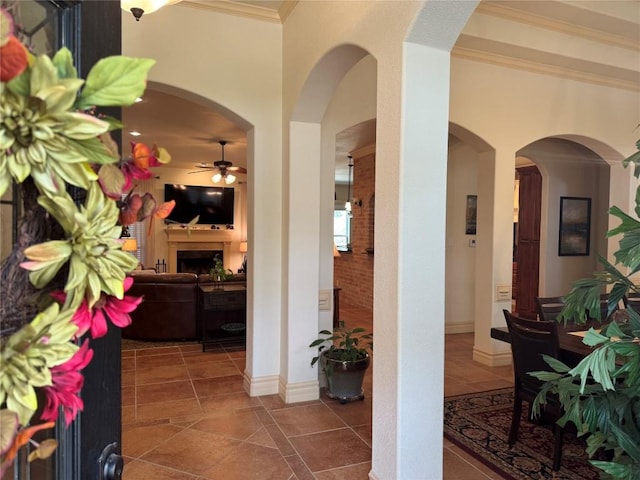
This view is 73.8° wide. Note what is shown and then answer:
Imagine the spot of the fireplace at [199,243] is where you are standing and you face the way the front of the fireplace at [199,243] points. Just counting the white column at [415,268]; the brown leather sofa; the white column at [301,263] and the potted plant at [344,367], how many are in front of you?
4

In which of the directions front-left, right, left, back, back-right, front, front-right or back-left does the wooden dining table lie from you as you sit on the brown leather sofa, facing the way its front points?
back-right

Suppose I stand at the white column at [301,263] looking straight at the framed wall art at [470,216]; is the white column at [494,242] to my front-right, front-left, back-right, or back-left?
front-right

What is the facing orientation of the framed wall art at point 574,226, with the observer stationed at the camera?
facing the viewer

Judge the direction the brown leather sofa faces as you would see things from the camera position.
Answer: facing away from the viewer

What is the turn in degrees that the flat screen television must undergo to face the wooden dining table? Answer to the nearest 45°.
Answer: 0° — it already faces it

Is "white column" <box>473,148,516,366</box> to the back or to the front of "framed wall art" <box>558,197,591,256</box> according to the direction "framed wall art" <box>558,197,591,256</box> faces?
to the front

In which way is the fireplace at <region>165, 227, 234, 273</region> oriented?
toward the camera

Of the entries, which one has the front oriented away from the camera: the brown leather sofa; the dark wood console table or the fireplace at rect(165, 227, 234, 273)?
the brown leather sofa

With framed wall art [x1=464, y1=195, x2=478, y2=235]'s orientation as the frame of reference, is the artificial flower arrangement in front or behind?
in front

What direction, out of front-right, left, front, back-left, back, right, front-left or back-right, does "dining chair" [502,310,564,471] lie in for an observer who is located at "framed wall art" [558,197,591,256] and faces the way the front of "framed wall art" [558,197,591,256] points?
front

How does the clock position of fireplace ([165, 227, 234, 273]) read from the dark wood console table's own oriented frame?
The fireplace is roughly at 6 o'clock from the dark wood console table.

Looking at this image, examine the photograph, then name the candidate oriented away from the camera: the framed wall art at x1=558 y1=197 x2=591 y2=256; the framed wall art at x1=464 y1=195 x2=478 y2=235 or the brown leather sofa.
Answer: the brown leather sofa

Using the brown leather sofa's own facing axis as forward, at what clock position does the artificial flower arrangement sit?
The artificial flower arrangement is roughly at 6 o'clock from the brown leather sofa.

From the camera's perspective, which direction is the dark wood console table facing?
toward the camera

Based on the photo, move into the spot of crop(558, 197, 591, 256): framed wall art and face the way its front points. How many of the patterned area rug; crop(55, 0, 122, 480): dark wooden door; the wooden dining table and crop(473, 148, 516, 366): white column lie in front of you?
4

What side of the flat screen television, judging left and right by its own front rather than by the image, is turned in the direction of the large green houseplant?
front
